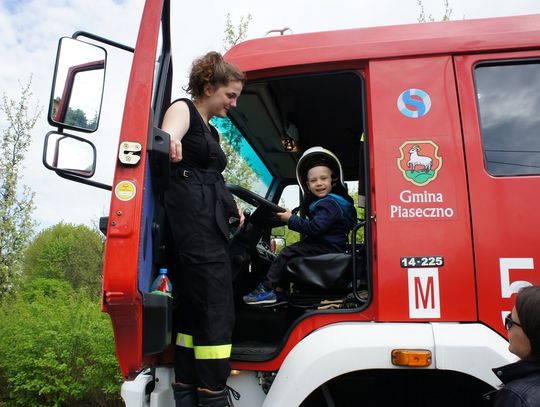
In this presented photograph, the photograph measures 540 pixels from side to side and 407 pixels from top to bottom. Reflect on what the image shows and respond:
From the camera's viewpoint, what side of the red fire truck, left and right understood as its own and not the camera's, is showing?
left

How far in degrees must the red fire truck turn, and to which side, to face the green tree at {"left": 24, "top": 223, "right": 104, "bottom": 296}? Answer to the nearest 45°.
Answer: approximately 45° to its right
